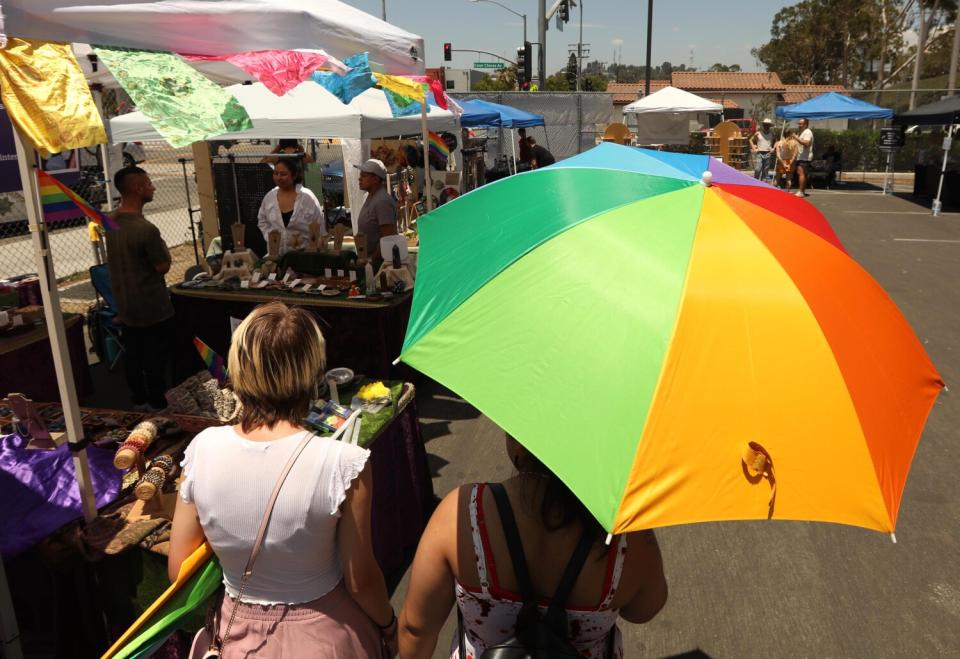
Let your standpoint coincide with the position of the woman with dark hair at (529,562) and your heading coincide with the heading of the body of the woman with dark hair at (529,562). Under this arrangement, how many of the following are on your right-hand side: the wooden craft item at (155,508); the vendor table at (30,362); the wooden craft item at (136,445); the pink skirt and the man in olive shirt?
0

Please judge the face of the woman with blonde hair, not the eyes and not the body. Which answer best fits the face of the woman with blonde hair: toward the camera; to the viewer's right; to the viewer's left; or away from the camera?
away from the camera

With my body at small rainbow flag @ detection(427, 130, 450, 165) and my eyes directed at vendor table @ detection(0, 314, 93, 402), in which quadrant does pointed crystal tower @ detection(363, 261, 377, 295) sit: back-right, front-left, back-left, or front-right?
front-left

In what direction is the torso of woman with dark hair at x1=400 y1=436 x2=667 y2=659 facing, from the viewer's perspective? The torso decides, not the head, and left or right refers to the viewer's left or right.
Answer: facing away from the viewer

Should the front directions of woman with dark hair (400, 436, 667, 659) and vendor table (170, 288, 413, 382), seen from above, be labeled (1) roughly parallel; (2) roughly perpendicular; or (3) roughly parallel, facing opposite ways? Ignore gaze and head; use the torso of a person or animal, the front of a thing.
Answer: roughly parallel, facing opposite ways

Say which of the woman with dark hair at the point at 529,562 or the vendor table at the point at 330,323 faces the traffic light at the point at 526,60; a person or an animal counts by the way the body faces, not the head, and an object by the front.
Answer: the woman with dark hair

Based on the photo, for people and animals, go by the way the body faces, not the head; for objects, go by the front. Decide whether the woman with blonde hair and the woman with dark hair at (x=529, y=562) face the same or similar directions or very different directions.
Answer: same or similar directions

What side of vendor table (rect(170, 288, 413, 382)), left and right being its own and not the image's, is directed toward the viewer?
front

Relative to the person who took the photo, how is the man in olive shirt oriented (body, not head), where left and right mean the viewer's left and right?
facing away from the viewer and to the right of the viewer

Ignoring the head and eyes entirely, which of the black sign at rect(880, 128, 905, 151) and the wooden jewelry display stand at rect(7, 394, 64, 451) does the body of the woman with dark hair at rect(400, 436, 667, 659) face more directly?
the black sign

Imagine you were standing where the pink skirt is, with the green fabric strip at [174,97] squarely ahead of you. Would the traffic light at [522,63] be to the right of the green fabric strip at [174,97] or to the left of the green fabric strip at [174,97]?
right

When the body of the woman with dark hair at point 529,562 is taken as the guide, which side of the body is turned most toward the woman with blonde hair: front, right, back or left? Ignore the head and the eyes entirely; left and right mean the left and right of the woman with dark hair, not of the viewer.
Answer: left

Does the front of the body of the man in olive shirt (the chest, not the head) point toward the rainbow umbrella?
no

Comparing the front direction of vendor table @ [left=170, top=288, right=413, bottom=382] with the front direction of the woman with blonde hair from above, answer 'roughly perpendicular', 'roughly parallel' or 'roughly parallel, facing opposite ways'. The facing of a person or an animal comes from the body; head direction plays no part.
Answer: roughly parallel, facing opposite ways

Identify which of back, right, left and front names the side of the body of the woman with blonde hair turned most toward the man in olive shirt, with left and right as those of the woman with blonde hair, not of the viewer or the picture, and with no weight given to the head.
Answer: front

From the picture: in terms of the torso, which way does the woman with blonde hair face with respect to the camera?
away from the camera

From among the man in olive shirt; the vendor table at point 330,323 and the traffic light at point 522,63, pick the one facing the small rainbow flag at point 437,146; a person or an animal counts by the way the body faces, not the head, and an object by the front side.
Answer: the man in olive shirt
